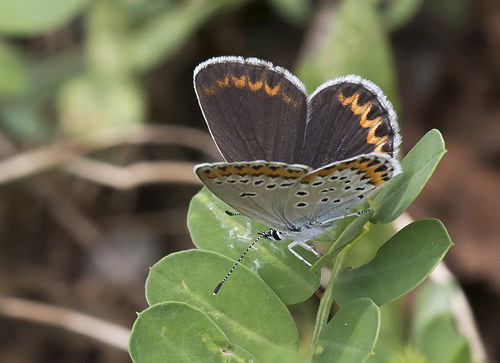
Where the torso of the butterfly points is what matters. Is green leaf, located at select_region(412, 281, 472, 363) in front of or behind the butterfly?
behind

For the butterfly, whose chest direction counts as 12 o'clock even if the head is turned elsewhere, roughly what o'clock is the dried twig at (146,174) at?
The dried twig is roughly at 2 o'clock from the butterfly.

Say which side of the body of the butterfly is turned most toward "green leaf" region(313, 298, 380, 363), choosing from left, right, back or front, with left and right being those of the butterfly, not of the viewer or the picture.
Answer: left

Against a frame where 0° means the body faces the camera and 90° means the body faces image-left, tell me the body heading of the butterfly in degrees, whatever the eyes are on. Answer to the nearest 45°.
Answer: approximately 90°

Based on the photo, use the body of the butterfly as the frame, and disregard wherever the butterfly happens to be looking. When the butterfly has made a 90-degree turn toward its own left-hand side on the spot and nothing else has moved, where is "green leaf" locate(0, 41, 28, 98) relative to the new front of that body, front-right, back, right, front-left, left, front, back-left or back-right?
back-right

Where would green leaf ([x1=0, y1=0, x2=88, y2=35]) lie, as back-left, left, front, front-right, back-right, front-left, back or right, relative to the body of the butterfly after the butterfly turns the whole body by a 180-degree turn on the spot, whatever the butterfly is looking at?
back-left

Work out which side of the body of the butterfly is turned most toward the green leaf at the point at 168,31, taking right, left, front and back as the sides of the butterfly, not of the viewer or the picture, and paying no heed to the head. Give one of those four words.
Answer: right
